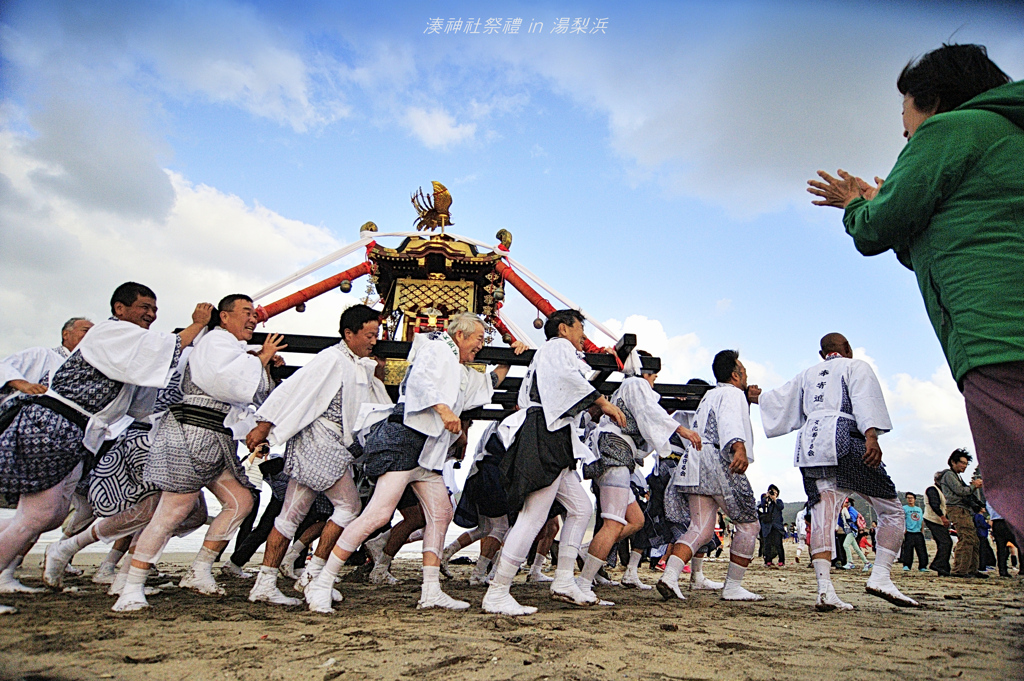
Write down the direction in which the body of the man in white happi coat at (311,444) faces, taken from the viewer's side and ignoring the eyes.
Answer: to the viewer's right

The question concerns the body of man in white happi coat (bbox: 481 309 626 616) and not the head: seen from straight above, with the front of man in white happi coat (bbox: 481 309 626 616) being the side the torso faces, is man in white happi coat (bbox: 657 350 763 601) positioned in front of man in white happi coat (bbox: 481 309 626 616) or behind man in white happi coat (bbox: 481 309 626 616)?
in front

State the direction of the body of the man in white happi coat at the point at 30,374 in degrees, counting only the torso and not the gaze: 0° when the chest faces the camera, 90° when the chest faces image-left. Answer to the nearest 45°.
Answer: approximately 270°

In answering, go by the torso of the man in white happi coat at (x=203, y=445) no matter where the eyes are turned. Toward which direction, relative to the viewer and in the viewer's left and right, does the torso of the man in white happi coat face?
facing to the right of the viewer

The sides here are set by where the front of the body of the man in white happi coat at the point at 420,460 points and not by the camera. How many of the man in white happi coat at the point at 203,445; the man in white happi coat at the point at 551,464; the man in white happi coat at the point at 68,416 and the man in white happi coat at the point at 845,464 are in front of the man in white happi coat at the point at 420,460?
2

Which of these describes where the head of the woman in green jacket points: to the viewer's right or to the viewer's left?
to the viewer's left

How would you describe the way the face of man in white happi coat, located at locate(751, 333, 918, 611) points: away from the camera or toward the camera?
away from the camera

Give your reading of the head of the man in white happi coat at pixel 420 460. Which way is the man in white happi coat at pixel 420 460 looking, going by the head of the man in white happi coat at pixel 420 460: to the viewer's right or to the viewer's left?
to the viewer's right

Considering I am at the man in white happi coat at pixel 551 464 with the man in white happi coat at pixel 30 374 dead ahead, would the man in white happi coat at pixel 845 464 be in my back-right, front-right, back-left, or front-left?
back-right

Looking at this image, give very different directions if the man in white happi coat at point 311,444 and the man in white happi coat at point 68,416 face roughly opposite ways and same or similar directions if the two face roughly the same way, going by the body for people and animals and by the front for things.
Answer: same or similar directions

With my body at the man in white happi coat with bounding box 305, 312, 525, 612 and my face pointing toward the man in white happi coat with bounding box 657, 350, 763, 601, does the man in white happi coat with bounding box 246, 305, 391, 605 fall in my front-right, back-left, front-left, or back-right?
back-left

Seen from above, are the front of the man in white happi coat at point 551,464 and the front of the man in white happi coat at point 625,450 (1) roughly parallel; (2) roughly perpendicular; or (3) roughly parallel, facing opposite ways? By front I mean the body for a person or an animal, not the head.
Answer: roughly parallel

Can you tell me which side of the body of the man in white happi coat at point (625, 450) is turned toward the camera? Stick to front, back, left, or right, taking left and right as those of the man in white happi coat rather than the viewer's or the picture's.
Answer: right

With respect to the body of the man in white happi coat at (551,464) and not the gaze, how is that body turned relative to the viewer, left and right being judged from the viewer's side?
facing to the right of the viewer
